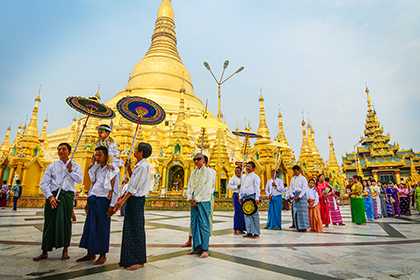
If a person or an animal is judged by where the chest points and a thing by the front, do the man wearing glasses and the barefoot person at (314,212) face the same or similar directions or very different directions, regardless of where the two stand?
same or similar directions

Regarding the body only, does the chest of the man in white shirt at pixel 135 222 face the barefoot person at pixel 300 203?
no

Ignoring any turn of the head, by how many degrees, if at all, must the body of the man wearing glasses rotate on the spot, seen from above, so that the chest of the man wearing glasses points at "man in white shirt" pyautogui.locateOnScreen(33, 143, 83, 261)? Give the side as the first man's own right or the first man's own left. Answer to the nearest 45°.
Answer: approximately 45° to the first man's own right

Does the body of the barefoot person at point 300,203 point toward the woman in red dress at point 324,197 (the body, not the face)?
no

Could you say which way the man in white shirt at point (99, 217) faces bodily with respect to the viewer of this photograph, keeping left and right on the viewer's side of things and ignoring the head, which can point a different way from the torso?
facing the viewer and to the left of the viewer

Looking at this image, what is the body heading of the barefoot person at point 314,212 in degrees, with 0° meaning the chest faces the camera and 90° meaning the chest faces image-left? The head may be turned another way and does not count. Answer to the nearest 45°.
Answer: approximately 45°

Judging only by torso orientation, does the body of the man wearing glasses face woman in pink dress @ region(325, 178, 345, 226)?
no

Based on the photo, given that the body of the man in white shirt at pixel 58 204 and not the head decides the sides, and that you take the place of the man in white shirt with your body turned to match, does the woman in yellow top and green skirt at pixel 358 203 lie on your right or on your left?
on your left

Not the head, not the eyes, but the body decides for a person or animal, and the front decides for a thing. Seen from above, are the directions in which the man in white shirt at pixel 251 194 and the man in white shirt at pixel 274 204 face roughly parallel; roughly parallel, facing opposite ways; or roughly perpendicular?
roughly parallel

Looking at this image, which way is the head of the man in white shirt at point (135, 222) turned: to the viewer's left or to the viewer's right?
to the viewer's left

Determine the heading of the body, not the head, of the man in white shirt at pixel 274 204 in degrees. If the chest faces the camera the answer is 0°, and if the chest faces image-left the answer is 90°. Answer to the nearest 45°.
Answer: approximately 45°

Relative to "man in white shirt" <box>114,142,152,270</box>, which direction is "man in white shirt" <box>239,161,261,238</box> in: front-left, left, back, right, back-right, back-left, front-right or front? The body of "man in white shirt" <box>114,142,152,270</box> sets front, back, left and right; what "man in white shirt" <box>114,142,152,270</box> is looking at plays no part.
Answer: back-right

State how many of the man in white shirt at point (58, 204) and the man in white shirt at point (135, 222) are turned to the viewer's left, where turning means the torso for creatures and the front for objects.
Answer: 1

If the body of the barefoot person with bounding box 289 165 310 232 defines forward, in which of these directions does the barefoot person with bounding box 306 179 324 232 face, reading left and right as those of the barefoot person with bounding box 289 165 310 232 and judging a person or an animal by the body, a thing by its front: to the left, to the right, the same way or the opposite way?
the same way

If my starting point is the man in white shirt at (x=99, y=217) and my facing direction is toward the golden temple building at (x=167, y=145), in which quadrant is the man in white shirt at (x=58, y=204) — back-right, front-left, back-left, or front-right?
front-left
